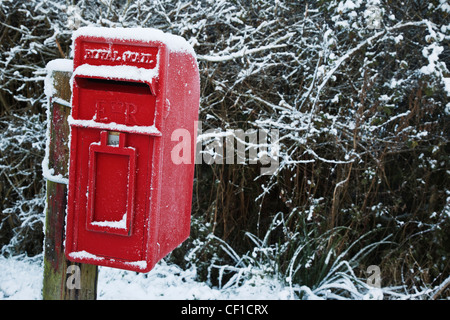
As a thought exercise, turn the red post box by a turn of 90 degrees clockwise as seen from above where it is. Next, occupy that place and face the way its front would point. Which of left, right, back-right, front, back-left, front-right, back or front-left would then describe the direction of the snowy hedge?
right

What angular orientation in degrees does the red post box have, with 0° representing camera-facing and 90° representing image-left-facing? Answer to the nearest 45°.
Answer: approximately 45°
